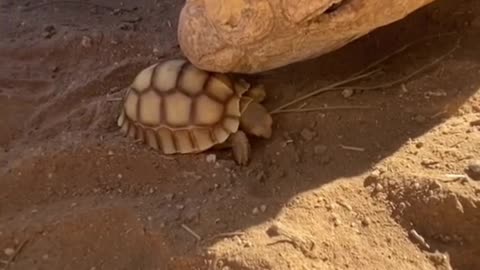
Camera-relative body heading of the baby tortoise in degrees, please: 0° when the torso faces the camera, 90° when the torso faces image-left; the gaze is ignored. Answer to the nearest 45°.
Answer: approximately 270°

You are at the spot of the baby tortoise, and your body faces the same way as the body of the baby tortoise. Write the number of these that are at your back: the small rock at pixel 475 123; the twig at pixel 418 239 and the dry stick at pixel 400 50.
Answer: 0

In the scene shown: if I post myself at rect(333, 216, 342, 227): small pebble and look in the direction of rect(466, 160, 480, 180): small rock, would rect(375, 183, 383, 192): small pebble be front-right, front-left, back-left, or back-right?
front-left

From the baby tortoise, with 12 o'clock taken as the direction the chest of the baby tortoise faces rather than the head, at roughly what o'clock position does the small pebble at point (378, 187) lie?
The small pebble is roughly at 1 o'clock from the baby tortoise.

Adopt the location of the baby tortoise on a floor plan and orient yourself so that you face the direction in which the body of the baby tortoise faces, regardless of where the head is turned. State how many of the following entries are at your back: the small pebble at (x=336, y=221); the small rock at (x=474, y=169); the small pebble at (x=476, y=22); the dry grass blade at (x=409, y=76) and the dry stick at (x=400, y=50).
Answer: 0

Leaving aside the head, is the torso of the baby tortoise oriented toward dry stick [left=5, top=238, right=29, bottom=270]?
no

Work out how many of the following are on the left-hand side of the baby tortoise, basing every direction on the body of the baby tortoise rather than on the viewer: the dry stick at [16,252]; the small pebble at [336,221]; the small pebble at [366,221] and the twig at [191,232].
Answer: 0

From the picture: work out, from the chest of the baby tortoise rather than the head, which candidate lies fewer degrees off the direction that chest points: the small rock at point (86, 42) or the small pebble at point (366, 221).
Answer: the small pebble

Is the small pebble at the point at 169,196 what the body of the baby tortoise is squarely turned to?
no

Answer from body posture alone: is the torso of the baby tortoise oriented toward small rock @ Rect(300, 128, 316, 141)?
yes

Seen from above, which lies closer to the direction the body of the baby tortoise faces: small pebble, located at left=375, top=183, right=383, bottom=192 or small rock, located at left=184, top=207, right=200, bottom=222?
the small pebble

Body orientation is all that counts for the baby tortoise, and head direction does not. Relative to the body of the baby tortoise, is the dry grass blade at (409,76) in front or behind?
in front

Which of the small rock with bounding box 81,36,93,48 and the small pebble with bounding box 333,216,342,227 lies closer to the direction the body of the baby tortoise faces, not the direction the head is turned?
the small pebble

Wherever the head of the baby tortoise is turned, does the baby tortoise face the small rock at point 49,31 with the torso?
no
